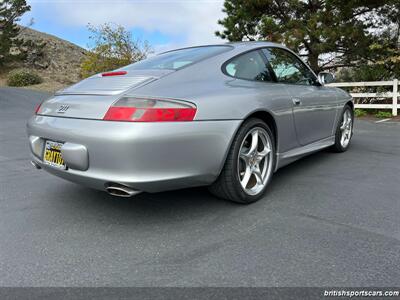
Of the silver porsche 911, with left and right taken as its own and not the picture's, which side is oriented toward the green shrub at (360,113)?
front

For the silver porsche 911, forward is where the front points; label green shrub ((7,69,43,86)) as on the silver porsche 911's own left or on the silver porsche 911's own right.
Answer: on the silver porsche 911's own left

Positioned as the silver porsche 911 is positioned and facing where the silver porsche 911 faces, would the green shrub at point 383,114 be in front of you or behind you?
in front

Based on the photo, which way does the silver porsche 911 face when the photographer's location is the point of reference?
facing away from the viewer and to the right of the viewer

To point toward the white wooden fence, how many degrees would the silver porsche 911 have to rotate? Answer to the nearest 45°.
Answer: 0° — it already faces it

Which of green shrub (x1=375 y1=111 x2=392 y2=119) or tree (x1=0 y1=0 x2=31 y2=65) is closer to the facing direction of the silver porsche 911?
the green shrub

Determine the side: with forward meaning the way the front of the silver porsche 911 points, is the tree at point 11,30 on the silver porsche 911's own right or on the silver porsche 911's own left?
on the silver porsche 911's own left
